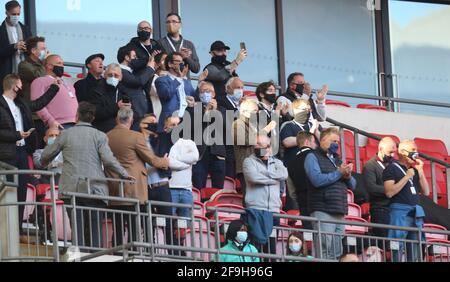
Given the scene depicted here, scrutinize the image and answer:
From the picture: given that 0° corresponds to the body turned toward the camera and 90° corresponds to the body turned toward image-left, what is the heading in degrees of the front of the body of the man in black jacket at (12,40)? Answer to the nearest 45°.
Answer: approximately 315°

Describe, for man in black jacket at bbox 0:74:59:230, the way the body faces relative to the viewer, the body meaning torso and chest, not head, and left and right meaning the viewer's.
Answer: facing the viewer and to the right of the viewer

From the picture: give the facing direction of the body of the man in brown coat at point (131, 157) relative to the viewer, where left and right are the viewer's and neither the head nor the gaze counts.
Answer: facing away from the viewer and to the right of the viewer

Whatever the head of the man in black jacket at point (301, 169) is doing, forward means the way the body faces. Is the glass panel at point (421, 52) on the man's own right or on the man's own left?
on the man's own left

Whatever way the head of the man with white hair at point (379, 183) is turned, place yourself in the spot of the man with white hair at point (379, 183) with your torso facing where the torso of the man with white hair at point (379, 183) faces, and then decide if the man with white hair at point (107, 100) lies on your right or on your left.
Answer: on your right

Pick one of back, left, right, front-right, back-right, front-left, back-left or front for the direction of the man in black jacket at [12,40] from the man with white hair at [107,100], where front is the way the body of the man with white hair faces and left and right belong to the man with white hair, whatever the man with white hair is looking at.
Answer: back

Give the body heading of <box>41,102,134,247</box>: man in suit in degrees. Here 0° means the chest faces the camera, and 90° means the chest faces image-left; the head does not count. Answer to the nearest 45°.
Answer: approximately 180°

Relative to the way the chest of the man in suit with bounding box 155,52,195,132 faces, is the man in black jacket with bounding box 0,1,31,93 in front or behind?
behind

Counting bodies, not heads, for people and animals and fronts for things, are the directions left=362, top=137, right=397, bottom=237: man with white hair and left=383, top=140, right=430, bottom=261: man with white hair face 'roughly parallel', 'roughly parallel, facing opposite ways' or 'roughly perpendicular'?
roughly parallel

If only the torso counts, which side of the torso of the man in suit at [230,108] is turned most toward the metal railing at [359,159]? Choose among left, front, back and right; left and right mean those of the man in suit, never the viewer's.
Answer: left

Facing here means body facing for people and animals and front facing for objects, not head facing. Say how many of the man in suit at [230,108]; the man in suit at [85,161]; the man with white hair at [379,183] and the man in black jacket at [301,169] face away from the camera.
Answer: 1

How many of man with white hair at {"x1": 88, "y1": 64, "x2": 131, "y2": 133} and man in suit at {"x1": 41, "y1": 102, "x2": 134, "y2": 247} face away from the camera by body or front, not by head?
1

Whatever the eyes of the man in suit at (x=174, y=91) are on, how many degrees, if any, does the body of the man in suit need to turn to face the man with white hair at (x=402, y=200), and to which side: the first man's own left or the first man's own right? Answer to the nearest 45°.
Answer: approximately 45° to the first man's own left

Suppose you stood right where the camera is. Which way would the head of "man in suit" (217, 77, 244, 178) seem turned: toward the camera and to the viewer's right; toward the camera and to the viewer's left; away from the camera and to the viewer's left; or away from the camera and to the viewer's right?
toward the camera and to the viewer's right
